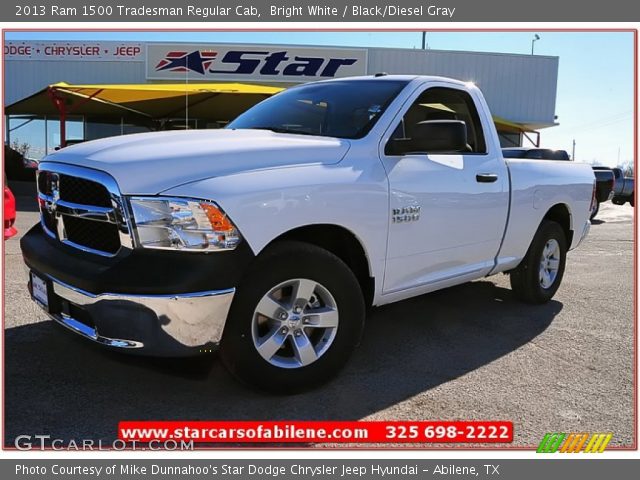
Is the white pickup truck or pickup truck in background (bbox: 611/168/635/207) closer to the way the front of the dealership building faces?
the white pickup truck

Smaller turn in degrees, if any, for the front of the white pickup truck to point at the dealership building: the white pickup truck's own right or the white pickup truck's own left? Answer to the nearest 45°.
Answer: approximately 135° to the white pickup truck's own right

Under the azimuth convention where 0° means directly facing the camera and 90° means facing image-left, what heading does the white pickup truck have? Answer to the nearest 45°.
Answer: approximately 45°

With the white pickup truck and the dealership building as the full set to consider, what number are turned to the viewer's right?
0

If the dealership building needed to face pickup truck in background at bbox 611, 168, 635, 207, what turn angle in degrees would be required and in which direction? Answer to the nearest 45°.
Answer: approximately 90° to its left

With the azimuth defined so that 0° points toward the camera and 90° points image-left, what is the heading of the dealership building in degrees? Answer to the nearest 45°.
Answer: approximately 0°

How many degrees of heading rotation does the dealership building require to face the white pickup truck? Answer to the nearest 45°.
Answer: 0° — it already faces it
